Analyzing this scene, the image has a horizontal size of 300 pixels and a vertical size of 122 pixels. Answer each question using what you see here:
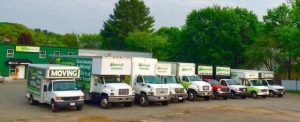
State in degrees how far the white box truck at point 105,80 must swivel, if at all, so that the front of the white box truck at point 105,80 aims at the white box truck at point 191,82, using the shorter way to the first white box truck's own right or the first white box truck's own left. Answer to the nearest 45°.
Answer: approximately 90° to the first white box truck's own left

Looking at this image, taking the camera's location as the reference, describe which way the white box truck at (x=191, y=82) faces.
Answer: facing the viewer and to the right of the viewer

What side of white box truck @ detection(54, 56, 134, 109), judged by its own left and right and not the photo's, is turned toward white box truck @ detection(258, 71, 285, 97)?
left

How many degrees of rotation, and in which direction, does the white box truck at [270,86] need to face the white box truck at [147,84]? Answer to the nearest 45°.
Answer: approximately 90° to its right

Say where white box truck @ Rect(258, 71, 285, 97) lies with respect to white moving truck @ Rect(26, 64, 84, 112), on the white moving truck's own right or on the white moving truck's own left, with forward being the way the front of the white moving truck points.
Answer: on the white moving truck's own left

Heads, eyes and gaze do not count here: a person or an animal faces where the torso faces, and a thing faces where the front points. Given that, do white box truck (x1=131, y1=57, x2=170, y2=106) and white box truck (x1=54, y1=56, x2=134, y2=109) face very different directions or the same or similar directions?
same or similar directions

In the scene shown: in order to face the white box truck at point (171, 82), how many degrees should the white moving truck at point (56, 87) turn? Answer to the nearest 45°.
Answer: approximately 90° to its left

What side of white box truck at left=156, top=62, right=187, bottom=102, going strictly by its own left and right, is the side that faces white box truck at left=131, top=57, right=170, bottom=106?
right

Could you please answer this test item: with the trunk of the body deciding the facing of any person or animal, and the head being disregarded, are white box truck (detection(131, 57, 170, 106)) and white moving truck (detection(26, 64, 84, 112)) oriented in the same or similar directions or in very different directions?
same or similar directions

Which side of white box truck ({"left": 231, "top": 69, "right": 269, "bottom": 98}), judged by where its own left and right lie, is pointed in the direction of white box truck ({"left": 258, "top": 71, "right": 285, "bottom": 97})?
left

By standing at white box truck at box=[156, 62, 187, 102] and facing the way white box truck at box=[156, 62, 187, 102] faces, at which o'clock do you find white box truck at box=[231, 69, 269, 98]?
white box truck at box=[231, 69, 269, 98] is roughly at 9 o'clock from white box truck at box=[156, 62, 187, 102].

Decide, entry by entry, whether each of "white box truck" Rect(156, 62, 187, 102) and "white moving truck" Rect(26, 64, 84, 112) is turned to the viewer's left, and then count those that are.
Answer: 0

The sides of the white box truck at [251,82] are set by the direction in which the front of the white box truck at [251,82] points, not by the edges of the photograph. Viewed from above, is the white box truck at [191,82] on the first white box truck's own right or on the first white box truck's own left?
on the first white box truck's own right
